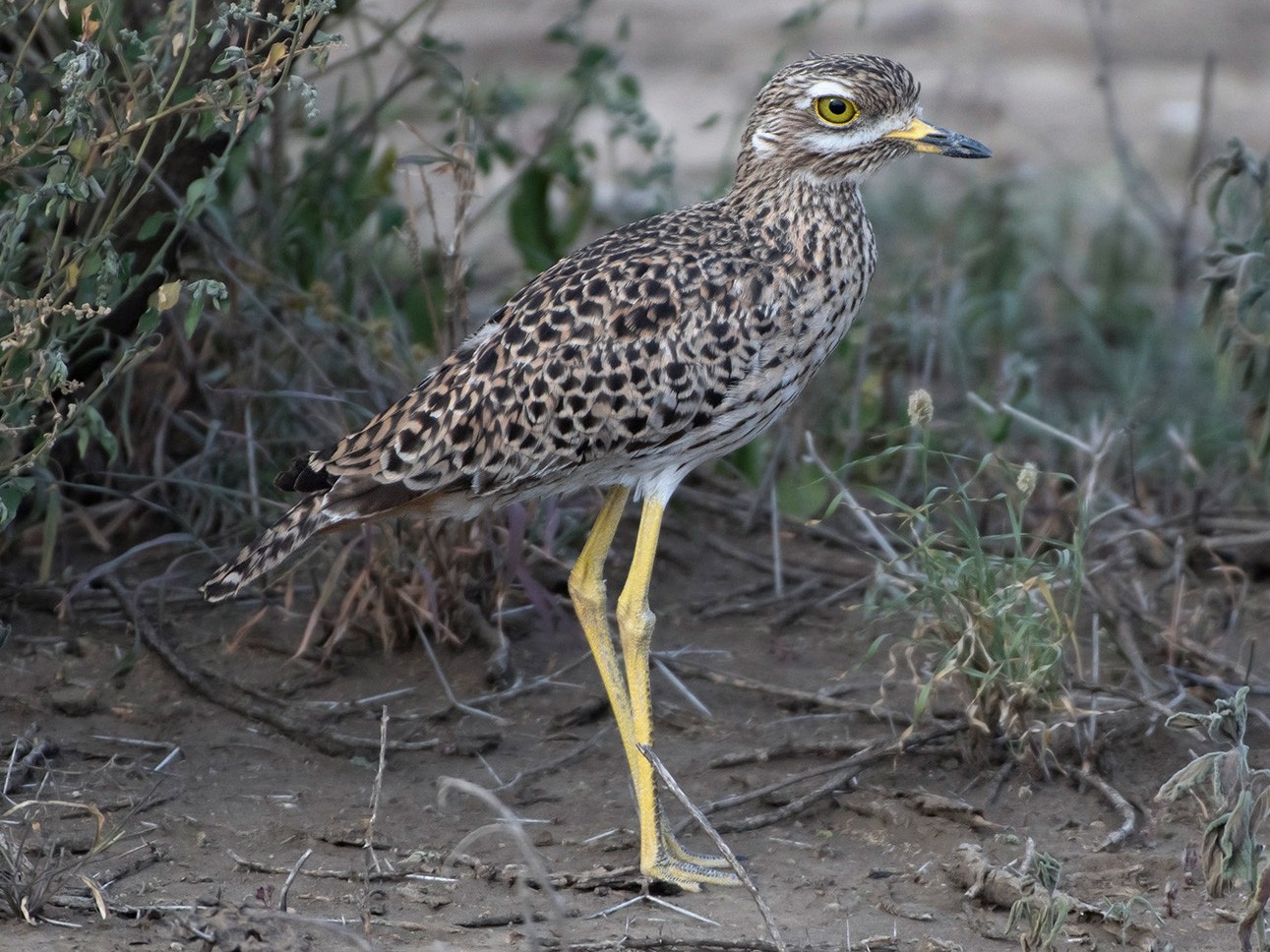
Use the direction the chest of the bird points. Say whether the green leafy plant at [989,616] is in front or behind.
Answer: in front

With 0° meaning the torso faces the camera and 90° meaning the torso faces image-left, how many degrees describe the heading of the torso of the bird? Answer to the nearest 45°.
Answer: approximately 270°

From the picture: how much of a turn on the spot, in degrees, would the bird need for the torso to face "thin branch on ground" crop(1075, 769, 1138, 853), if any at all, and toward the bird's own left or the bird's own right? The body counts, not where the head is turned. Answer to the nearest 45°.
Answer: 0° — it already faces it

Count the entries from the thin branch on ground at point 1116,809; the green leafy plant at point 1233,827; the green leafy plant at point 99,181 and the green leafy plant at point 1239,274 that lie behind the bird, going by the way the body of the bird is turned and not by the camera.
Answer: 1

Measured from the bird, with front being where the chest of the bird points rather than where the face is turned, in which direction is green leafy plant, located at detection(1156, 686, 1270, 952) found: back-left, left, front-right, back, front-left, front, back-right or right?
front-right

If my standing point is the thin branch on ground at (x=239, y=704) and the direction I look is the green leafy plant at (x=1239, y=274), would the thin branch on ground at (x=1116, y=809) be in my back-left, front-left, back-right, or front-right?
front-right

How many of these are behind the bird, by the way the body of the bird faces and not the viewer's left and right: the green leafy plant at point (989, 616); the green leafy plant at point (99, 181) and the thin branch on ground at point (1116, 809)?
1

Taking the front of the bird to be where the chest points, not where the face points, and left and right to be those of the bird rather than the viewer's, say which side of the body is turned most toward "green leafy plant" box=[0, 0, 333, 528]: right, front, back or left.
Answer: back

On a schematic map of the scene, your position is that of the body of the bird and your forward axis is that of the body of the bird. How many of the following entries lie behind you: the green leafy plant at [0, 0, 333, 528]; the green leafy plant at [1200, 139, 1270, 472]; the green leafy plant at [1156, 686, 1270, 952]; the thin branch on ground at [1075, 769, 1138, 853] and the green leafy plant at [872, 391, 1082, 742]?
1

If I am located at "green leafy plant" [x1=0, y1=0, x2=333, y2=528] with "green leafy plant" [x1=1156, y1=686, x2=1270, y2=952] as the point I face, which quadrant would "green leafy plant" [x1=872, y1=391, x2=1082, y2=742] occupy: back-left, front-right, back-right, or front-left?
front-left

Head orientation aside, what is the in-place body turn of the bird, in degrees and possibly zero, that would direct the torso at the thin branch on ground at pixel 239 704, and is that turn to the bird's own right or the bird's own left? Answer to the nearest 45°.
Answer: approximately 180°

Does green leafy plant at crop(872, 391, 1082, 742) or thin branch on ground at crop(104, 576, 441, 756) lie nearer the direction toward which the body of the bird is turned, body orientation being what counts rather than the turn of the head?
the green leafy plant

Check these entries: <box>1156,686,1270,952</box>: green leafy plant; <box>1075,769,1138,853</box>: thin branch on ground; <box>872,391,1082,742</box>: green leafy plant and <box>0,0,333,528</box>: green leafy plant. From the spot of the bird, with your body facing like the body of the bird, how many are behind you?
1

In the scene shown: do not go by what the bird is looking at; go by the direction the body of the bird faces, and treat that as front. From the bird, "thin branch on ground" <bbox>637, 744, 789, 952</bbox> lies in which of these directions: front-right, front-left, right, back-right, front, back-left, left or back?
right

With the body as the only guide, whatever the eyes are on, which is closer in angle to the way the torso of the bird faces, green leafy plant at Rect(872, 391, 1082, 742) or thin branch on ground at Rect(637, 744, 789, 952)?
the green leafy plant
